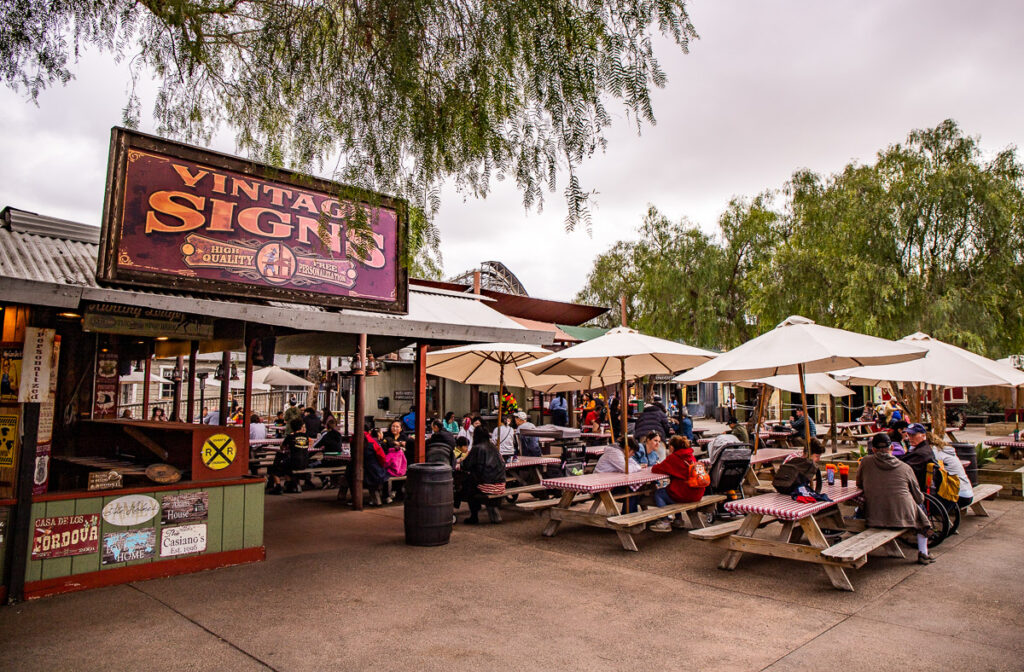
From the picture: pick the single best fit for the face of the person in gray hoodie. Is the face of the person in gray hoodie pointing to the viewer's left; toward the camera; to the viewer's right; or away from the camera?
away from the camera

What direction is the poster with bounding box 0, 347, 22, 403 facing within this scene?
toward the camera

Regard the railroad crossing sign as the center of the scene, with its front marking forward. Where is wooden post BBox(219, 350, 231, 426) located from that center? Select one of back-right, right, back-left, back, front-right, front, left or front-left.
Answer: back

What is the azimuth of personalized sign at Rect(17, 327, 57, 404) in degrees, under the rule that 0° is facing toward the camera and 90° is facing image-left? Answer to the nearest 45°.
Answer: approximately 0°

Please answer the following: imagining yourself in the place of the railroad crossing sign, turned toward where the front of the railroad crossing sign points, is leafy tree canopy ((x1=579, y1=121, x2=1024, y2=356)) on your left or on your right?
on your left

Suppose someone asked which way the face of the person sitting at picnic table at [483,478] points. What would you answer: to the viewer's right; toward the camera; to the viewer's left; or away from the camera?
away from the camera

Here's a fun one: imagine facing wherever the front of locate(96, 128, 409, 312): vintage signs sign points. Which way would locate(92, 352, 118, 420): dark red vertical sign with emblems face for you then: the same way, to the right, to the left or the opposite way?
the same way

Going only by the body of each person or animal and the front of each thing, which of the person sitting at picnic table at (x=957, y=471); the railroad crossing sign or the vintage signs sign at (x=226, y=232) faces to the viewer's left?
the person sitting at picnic table

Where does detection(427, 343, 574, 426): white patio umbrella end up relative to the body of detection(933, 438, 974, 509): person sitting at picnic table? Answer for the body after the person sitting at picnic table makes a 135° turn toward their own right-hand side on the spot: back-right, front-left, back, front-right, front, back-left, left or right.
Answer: back-left

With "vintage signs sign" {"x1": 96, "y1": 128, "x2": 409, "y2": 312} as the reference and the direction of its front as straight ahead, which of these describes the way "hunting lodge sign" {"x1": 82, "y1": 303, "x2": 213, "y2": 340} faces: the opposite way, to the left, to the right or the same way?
the same way

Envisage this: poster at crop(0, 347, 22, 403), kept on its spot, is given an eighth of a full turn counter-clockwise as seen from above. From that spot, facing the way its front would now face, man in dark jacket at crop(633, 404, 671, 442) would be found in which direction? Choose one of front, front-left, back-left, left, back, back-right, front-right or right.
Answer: front-left

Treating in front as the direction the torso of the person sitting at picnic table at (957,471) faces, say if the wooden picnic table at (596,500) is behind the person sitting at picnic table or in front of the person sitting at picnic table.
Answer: in front

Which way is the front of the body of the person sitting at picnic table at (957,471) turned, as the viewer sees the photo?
to the viewer's left

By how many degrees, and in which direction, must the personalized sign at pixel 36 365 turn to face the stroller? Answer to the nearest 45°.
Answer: approximately 90° to its left

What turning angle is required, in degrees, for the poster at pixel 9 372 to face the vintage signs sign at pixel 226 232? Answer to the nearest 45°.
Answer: approximately 45° to its left
